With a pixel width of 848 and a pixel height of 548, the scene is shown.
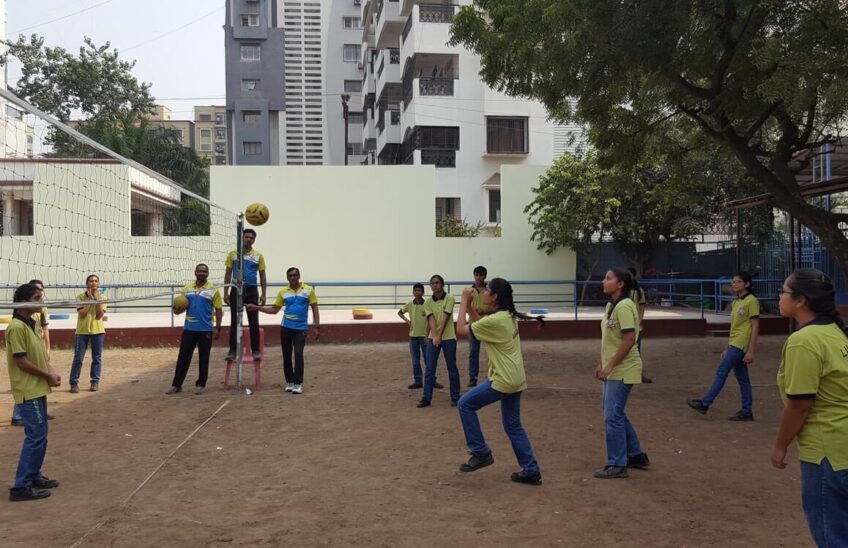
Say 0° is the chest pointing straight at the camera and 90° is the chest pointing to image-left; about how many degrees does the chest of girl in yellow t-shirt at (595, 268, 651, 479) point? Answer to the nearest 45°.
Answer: approximately 90°

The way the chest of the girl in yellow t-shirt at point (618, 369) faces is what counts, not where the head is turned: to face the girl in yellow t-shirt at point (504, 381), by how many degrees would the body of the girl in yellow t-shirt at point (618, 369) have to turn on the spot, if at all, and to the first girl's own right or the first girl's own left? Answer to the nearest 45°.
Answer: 0° — they already face them

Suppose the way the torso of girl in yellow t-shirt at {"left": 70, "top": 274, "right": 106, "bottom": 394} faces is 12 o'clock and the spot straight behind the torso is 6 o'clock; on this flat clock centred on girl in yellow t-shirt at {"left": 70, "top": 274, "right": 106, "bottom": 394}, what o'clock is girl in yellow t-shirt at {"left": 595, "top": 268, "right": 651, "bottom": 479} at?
girl in yellow t-shirt at {"left": 595, "top": 268, "right": 651, "bottom": 479} is roughly at 11 o'clock from girl in yellow t-shirt at {"left": 70, "top": 274, "right": 106, "bottom": 394}.

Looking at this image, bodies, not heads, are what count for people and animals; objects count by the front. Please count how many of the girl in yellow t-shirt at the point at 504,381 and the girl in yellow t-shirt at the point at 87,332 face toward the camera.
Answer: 1

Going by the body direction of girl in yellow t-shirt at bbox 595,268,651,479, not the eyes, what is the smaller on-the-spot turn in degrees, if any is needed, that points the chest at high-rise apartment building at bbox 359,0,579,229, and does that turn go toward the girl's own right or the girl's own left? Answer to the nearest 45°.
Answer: approximately 90° to the girl's own right

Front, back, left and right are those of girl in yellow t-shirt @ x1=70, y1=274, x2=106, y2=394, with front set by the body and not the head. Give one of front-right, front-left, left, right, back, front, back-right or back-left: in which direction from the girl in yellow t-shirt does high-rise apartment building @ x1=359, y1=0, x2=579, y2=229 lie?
back-left

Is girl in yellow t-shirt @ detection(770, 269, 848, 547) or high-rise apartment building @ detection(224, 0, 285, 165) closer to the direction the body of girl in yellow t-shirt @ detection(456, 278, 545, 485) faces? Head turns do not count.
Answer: the high-rise apartment building

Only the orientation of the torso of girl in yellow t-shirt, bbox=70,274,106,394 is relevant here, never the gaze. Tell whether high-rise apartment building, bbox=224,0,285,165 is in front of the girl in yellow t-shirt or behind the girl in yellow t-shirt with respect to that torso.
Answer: behind
